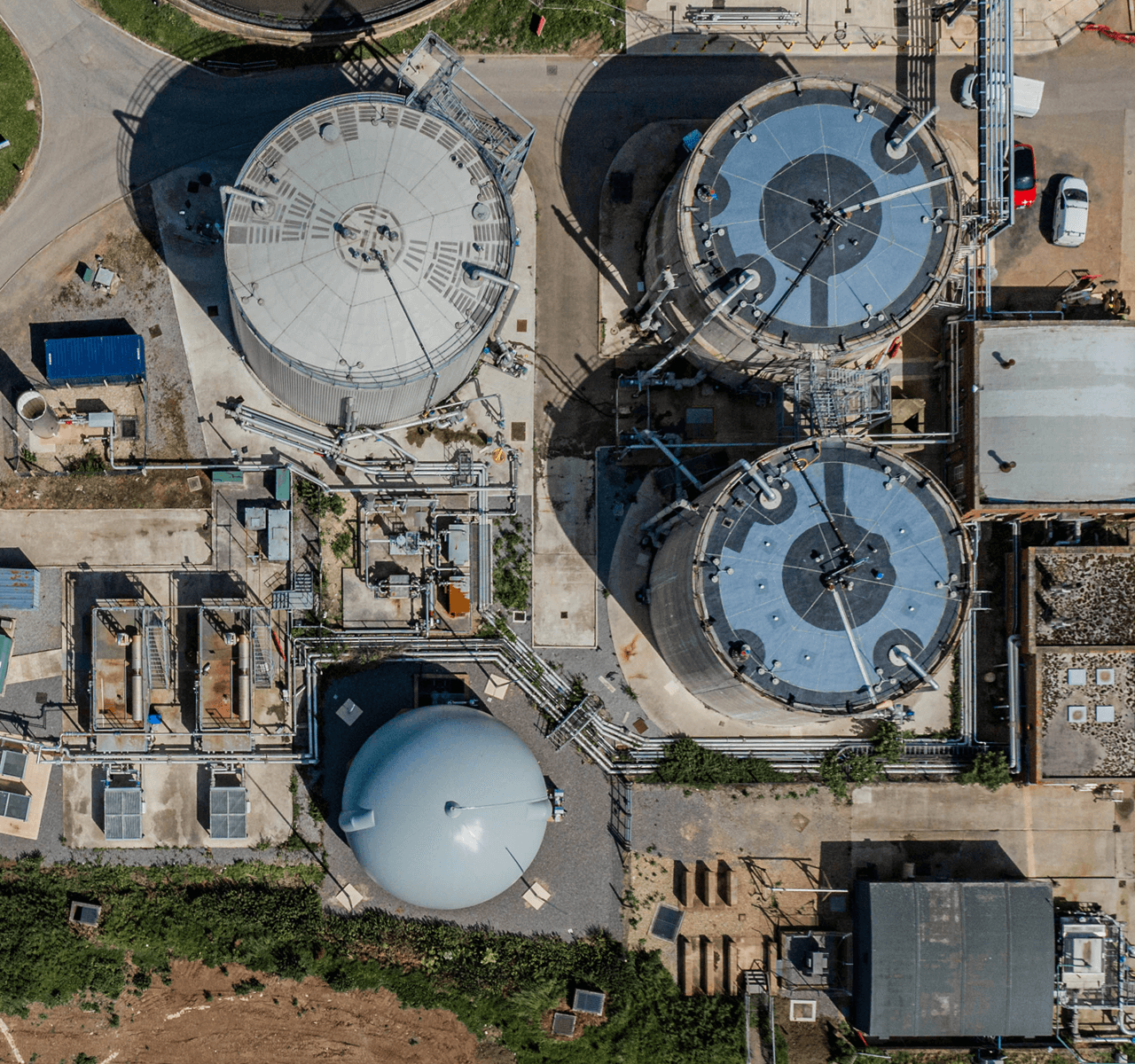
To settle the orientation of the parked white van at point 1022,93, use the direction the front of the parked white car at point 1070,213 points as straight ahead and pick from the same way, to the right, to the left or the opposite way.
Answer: to the left

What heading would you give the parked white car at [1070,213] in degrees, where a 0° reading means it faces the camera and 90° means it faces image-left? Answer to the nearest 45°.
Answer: approximately 180°

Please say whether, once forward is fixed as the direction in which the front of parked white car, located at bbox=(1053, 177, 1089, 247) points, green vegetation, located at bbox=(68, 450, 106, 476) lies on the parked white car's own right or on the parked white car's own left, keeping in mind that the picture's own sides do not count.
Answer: on the parked white car's own left

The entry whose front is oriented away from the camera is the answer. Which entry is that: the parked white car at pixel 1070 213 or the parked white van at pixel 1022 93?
the parked white car at pixel 1070 213

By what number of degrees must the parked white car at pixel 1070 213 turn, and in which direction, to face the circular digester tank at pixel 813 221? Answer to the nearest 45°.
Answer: approximately 135° to its left

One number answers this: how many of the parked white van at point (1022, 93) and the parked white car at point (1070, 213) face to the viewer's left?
1

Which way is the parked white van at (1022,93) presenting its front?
to the viewer's left
